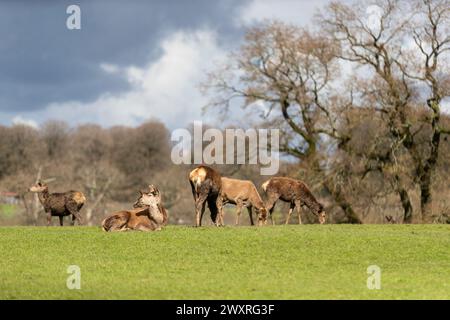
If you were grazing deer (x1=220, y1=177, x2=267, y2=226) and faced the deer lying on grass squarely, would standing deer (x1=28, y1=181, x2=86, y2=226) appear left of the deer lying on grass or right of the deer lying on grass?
right

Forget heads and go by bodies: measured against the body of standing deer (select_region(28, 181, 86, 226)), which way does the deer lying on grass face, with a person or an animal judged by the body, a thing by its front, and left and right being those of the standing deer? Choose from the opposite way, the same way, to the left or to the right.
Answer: the opposite way

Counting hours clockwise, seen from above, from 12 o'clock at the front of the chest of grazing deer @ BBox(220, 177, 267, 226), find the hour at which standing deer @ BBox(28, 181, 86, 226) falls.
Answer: The standing deer is roughly at 6 o'clock from the grazing deer.

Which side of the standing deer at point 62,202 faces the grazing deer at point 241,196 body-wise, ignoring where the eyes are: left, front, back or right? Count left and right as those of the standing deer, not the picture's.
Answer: back

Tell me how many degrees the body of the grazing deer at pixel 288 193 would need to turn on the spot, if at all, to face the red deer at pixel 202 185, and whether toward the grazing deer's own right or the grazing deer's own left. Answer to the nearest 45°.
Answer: approximately 135° to the grazing deer's own right

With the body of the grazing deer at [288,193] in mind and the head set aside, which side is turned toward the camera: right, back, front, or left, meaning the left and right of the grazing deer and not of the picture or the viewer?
right

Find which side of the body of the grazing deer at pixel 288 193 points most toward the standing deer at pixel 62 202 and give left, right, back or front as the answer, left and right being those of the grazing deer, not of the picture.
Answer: back

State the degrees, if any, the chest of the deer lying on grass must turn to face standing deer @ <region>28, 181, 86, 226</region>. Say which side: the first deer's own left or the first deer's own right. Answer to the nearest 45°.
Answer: approximately 135° to the first deer's own left

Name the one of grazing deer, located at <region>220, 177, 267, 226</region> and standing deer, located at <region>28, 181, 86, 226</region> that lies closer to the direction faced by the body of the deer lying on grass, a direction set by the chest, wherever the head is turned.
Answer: the grazing deer

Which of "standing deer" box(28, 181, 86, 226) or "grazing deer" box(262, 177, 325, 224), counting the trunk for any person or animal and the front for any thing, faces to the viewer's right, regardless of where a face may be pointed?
the grazing deer

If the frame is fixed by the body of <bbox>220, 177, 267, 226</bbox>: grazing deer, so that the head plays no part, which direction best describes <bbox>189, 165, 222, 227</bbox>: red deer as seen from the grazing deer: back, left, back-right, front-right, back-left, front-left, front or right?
back-right

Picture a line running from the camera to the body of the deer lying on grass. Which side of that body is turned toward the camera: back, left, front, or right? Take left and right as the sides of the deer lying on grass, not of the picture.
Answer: right

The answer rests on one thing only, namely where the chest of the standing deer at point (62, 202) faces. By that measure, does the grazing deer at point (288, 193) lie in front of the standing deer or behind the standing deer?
behind

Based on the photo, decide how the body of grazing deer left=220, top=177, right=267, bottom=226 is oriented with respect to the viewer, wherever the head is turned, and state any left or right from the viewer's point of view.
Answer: facing to the right of the viewer

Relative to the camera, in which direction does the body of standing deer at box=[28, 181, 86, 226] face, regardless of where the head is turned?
to the viewer's left
